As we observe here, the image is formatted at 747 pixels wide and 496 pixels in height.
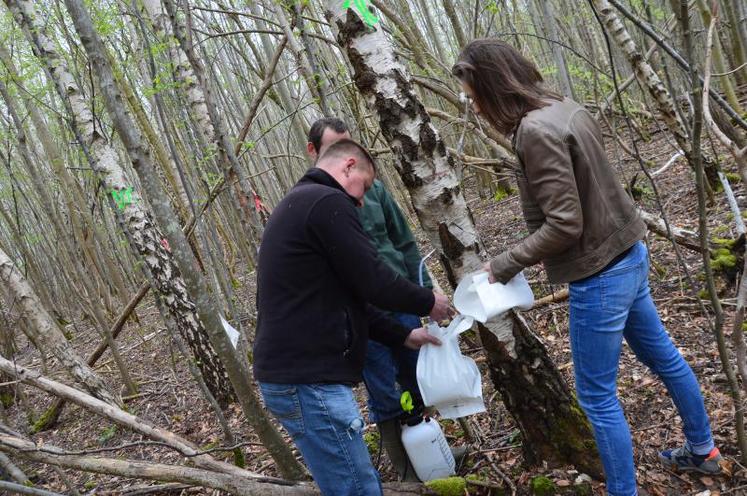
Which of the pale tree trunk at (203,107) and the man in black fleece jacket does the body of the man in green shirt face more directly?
the man in black fleece jacket

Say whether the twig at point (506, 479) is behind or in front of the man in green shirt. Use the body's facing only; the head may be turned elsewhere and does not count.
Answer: in front

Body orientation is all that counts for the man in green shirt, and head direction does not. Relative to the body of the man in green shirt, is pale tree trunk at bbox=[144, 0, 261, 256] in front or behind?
behind

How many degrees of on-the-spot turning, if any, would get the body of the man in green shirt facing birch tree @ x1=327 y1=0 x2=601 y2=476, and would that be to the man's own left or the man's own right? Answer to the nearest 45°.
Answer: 0° — they already face it

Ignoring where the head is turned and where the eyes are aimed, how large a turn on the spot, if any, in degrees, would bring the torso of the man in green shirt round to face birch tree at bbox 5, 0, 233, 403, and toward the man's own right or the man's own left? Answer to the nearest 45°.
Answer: approximately 180°

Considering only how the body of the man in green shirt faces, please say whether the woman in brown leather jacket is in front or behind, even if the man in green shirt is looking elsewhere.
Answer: in front

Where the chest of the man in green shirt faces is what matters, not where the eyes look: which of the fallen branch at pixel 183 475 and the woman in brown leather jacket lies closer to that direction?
the woman in brown leather jacket

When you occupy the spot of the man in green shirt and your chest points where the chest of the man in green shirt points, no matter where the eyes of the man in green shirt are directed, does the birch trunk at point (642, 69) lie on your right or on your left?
on your left

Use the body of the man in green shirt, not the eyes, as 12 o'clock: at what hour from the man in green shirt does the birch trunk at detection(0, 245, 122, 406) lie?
The birch trunk is roughly at 6 o'clock from the man in green shirt.

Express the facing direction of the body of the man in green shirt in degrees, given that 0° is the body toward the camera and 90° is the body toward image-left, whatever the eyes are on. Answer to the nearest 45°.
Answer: approximately 315°

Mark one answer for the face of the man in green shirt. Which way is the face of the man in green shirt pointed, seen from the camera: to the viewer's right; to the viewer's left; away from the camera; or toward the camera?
to the viewer's right

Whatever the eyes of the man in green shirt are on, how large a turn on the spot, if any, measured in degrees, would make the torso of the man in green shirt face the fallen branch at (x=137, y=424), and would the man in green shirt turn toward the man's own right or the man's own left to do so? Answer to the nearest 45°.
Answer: approximately 135° to the man's own right
